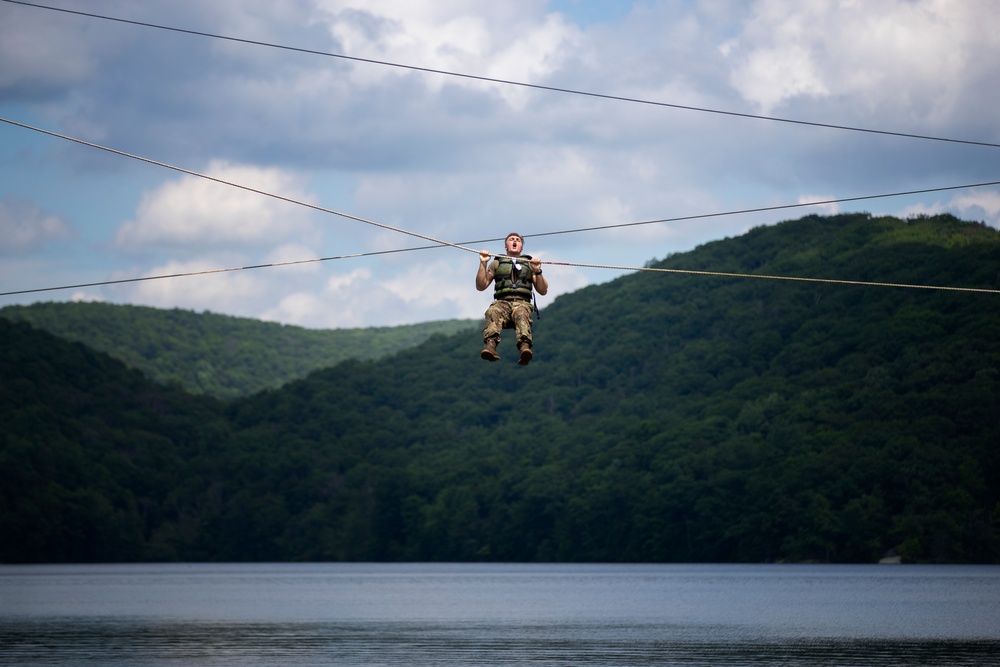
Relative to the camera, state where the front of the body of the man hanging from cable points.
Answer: toward the camera
